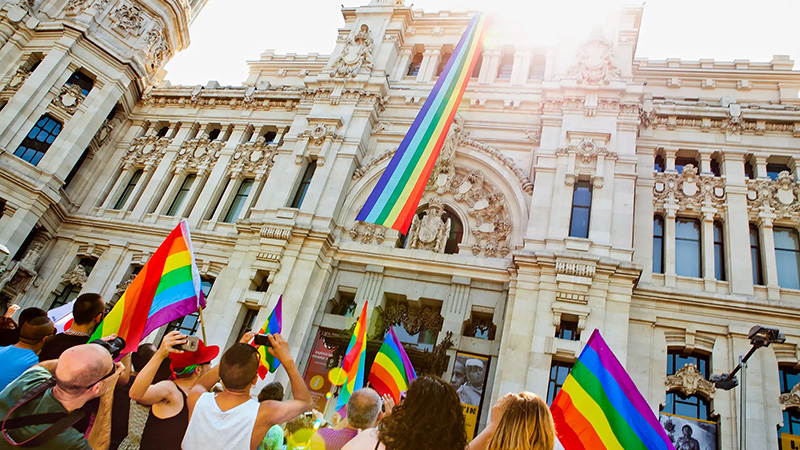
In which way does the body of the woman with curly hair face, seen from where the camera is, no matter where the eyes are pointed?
away from the camera

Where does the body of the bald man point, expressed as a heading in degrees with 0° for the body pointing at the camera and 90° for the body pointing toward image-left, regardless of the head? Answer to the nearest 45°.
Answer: approximately 225°

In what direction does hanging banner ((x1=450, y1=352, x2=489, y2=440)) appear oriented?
toward the camera

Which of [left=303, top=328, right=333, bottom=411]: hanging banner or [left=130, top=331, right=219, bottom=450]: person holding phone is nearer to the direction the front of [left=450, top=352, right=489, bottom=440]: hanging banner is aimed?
the person holding phone

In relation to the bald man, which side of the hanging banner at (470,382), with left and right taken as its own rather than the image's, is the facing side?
front

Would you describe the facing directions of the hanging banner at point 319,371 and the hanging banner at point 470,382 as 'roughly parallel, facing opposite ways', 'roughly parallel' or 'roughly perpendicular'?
roughly parallel

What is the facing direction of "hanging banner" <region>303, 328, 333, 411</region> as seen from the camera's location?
facing the viewer

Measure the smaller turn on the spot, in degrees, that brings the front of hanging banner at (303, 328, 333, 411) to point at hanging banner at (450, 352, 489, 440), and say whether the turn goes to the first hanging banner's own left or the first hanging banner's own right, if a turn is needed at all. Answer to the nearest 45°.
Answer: approximately 45° to the first hanging banner's own left

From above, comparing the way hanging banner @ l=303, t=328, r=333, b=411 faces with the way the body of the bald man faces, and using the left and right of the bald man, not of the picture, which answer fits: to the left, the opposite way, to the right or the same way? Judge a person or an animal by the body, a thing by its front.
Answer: the opposite way

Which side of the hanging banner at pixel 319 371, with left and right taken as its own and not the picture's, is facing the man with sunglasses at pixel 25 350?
front

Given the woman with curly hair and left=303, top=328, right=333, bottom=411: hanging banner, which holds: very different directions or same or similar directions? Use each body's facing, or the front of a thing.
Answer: very different directions

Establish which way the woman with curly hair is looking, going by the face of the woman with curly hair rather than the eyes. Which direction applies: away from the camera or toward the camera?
away from the camera

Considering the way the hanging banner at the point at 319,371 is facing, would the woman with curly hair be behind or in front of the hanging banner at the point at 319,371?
in front

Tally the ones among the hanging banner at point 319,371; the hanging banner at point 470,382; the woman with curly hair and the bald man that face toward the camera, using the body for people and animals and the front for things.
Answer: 2

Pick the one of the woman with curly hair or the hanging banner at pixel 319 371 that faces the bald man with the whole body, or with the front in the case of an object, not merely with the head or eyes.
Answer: the hanging banner
